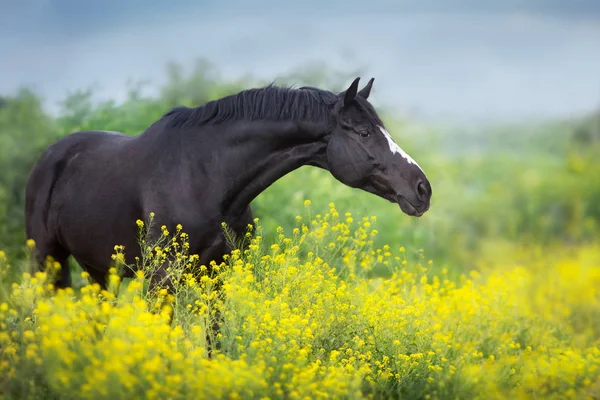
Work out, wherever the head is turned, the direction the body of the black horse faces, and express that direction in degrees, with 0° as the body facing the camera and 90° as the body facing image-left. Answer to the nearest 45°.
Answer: approximately 270°

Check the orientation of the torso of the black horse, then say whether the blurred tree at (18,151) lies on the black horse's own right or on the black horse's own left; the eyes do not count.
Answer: on the black horse's own left
